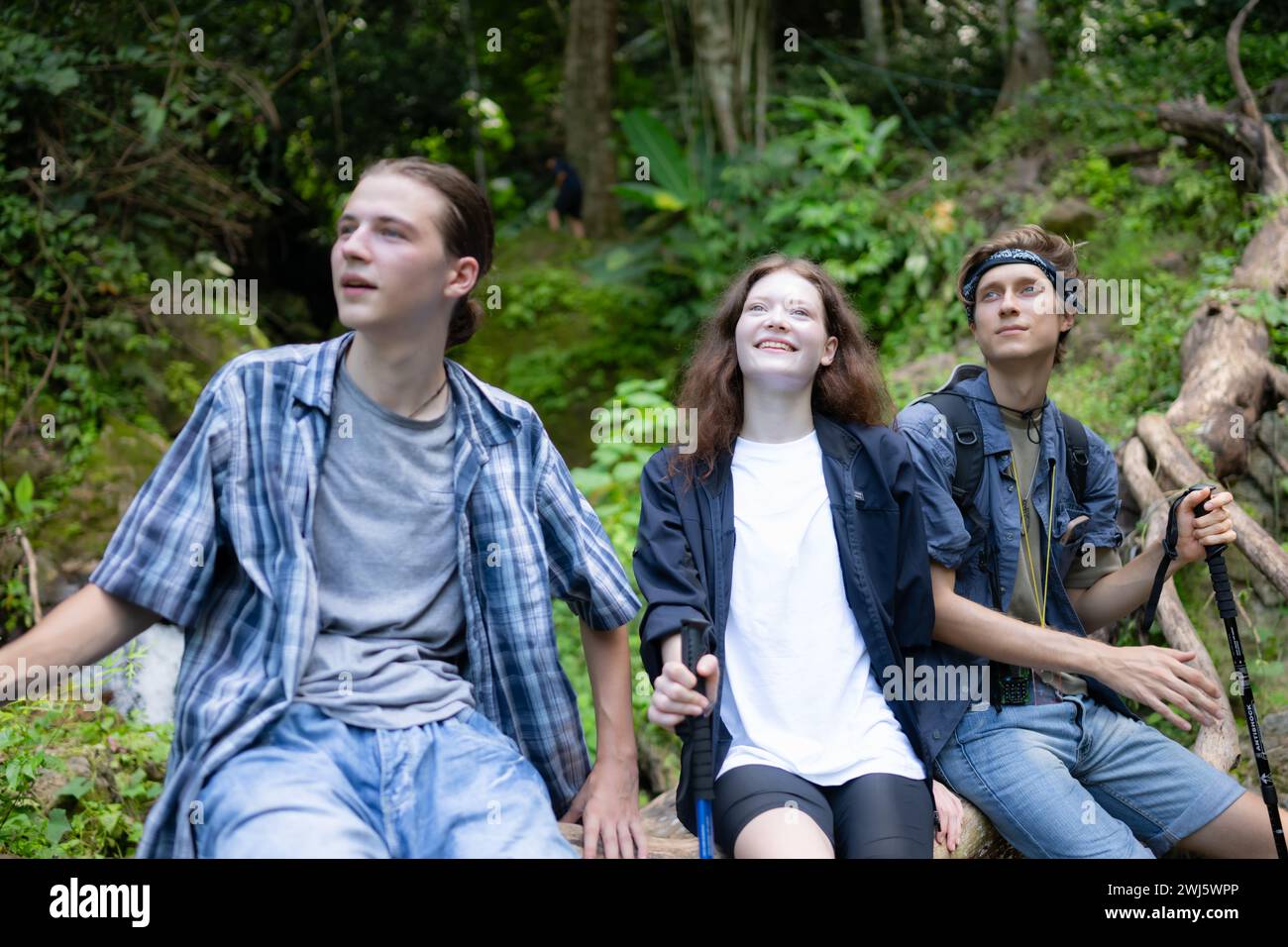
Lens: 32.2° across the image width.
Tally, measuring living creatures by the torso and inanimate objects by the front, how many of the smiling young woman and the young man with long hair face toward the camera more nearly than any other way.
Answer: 2

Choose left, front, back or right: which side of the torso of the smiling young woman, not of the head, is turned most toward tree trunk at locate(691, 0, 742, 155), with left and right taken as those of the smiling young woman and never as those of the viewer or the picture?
back

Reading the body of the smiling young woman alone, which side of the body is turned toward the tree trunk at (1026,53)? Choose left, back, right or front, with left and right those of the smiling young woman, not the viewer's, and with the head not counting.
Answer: back

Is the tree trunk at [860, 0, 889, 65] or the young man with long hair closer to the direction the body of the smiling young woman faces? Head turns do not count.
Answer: the young man with long hair

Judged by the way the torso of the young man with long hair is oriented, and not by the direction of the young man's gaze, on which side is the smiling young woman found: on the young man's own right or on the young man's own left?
on the young man's own left

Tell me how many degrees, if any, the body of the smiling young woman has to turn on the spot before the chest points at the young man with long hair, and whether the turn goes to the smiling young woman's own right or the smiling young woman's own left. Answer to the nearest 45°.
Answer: approximately 45° to the smiling young woman's own right

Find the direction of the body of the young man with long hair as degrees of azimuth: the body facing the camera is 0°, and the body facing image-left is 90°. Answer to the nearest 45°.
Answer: approximately 0°

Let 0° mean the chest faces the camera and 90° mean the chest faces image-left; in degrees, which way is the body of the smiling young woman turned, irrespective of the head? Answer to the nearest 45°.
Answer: approximately 0°

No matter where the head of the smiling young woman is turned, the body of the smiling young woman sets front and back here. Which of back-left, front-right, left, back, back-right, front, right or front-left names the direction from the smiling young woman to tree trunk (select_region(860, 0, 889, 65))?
back

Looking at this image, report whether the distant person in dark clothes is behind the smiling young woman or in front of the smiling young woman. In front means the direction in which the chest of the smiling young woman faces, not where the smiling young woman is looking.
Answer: behind
